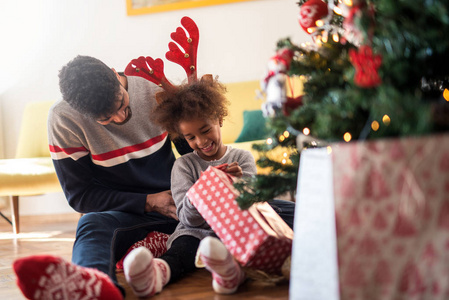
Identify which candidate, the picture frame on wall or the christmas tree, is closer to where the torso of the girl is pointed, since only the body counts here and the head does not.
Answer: the christmas tree

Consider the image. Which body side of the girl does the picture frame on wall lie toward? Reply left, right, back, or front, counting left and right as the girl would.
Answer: back

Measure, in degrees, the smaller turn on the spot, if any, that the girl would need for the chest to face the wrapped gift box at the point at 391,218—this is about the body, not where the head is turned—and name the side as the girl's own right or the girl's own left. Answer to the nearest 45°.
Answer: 0° — they already face it

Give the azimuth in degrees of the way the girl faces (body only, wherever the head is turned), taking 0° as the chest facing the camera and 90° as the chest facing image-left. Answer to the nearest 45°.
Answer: approximately 0°
